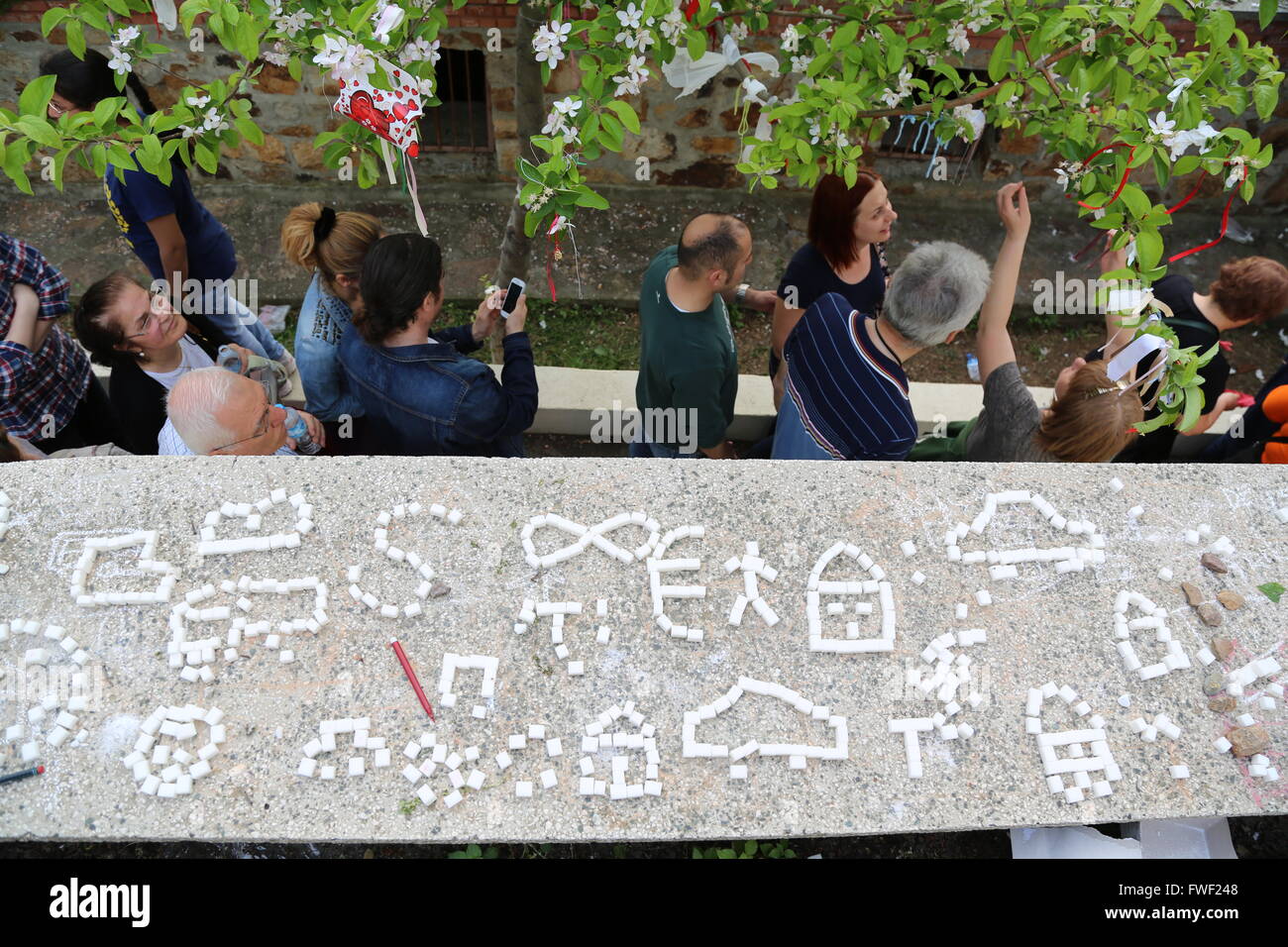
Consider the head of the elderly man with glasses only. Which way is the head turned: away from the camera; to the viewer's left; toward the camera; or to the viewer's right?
to the viewer's right

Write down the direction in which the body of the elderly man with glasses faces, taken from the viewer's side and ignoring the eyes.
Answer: to the viewer's right

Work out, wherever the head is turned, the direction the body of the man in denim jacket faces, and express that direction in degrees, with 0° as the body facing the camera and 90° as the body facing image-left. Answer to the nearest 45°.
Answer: approximately 225°

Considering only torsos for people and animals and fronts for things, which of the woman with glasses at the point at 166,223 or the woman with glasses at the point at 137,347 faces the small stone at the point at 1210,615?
the woman with glasses at the point at 137,347

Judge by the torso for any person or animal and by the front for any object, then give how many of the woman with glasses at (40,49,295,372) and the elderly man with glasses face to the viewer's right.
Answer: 1

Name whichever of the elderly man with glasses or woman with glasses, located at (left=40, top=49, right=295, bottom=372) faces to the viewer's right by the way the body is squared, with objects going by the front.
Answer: the elderly man with glasses

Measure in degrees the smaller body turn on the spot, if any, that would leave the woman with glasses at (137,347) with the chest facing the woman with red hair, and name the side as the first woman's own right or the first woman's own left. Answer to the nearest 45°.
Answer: approximately 45° to the first woman's own left
